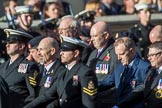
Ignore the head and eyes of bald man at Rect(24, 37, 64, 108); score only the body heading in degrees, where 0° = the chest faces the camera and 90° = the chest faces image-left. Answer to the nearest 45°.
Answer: approximately 45°

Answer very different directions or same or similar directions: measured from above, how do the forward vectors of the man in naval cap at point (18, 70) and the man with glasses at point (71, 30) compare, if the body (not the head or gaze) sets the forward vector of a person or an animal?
same or similar directions

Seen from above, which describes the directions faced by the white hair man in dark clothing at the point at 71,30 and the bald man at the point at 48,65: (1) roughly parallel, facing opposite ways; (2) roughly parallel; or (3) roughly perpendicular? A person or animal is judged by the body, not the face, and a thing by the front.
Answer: roughly parallel

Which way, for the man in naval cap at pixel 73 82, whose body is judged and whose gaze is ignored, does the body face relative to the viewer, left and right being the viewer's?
facing the viewer and to the left of the viewer

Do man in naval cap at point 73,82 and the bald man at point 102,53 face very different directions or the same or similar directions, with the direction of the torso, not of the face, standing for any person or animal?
same or similar directions

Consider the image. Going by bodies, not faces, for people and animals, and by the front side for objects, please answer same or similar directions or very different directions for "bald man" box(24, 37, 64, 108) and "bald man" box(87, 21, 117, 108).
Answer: same or similar directions
